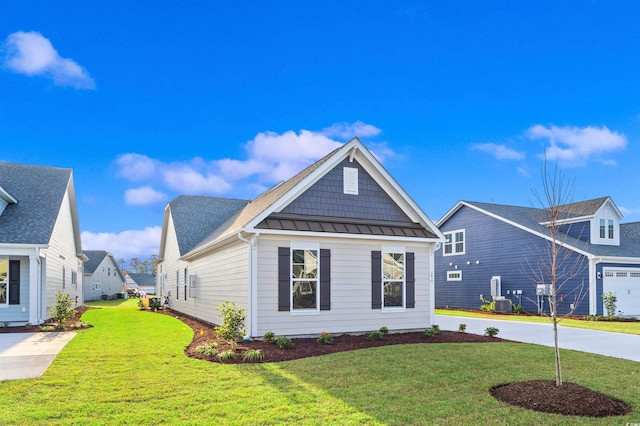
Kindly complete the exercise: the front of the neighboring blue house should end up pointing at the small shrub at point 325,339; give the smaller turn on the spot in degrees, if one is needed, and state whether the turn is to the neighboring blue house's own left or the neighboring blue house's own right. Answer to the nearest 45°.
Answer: approximately 45° to the neighboring blue house's own right

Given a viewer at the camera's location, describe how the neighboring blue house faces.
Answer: facing the viewer and to the right of the viewer

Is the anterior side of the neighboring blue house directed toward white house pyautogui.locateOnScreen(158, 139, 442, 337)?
no

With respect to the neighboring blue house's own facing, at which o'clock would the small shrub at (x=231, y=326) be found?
The small shrub is roughly at 2 o'clock from the neighboring blue house.

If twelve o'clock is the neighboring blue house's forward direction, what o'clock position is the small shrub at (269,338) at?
The small shrub is roughly at 2 o'clock from the neighboring blue house.

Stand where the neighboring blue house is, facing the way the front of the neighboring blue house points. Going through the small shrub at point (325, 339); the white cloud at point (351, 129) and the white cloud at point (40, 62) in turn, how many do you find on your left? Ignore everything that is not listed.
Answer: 0

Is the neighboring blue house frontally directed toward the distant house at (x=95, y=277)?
no

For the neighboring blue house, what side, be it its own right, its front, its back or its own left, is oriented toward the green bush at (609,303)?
front

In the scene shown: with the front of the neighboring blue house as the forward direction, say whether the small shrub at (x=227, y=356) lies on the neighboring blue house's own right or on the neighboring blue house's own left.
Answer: on the neighboring blue house's own right

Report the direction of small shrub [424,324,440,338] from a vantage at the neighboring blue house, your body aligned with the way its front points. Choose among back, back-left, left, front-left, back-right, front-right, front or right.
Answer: front-right
